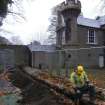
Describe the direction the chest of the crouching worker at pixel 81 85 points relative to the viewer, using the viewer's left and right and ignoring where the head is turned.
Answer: facing the viewer and to the left of the viewer

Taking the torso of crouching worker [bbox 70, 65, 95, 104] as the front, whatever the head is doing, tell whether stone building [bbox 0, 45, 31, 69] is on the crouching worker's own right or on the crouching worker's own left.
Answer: on the crouching worker's own right
